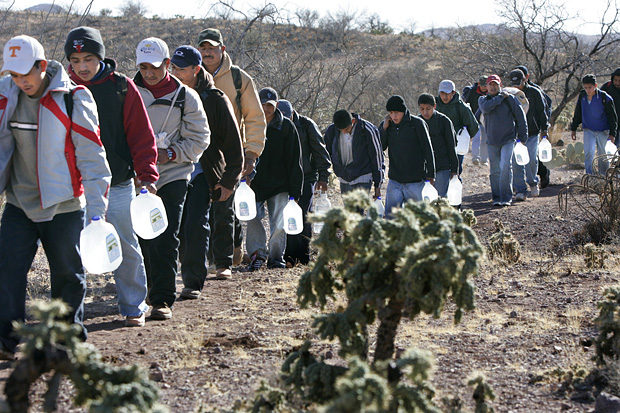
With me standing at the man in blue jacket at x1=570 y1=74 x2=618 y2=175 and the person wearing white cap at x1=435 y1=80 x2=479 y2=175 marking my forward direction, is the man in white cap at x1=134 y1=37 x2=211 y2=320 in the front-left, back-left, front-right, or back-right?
front-left

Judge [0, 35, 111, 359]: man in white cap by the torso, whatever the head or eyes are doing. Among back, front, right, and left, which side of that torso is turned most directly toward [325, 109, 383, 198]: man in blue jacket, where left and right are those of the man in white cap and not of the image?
back

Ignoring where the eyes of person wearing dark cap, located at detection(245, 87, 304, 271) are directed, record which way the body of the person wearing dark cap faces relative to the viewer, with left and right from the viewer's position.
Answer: facing the viewer and to the left of the viewer

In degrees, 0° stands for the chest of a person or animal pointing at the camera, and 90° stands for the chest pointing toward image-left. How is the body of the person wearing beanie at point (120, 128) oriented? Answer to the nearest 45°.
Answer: approximately 45°

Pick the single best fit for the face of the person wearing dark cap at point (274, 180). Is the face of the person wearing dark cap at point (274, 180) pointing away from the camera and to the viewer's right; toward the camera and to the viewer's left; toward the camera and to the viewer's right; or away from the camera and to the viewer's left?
toward the camera and to the viewer's left

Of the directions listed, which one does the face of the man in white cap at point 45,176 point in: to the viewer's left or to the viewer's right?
to the viewer's left

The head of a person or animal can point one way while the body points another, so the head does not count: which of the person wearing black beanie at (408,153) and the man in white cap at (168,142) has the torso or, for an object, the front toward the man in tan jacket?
the person wearing black beanie

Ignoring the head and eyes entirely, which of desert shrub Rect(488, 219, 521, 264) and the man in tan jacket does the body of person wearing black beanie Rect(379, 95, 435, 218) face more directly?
the man in tan jacket

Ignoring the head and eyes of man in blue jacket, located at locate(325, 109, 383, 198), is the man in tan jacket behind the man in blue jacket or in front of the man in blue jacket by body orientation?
in front

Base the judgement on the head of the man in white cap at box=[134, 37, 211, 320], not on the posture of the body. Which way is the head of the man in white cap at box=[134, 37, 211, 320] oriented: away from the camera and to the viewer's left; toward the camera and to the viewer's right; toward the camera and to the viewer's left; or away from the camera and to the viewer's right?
toward the camera and to the viewer's left

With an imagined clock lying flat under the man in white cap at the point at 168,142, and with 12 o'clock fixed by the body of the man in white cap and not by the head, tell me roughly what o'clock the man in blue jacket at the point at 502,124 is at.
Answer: The man in blue jacket is roughly at 6 o'clock from the man in white cap.

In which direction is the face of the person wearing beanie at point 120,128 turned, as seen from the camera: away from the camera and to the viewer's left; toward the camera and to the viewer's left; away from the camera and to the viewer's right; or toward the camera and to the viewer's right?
toward the camera and to the viewer's left

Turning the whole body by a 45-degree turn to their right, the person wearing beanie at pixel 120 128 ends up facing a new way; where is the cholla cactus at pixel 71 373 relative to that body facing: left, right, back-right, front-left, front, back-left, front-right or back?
left

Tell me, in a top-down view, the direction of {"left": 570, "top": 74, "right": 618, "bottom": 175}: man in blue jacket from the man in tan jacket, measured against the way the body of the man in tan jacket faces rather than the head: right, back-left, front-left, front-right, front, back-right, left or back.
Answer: back

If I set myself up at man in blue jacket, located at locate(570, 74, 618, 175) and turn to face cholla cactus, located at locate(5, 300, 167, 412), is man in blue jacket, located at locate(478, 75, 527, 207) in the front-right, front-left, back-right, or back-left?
front-right

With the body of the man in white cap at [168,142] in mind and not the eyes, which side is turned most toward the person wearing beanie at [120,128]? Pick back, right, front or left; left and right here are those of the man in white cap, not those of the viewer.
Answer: front

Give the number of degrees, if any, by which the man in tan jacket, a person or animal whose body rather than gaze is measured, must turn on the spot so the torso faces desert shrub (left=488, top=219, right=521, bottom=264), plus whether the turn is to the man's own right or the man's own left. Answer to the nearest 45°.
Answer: approximately 135° to the man's own left

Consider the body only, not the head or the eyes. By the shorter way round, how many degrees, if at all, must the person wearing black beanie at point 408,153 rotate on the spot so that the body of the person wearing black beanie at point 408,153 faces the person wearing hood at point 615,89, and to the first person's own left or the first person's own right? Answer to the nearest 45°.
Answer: approximately 180°
